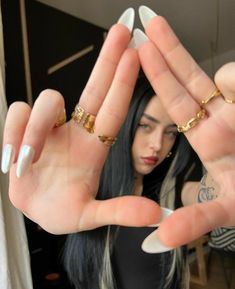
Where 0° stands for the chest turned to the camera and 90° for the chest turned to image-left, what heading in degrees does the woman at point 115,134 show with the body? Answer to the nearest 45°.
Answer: approximately 0°
